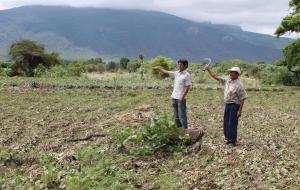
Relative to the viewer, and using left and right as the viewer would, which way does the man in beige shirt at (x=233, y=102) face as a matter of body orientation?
facing the viewer and to the left of the viewer

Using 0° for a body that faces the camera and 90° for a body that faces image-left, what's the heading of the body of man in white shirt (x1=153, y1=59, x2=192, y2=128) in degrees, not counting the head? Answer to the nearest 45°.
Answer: approximately 45°

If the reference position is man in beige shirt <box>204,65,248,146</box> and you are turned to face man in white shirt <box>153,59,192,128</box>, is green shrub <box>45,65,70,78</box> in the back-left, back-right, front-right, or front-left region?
front-right

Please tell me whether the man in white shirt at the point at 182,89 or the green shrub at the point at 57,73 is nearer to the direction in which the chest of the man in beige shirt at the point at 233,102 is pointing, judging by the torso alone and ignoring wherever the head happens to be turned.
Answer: the man in white shirt

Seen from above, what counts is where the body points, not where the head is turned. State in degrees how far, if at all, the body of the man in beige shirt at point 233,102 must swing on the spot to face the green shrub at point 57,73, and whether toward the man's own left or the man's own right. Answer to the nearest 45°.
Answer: approximately 90° to the man's own right

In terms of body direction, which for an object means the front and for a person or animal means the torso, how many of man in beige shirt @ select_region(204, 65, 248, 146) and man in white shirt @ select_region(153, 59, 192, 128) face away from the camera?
0

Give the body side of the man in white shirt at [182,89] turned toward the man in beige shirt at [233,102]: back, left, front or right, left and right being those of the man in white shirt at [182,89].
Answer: left
